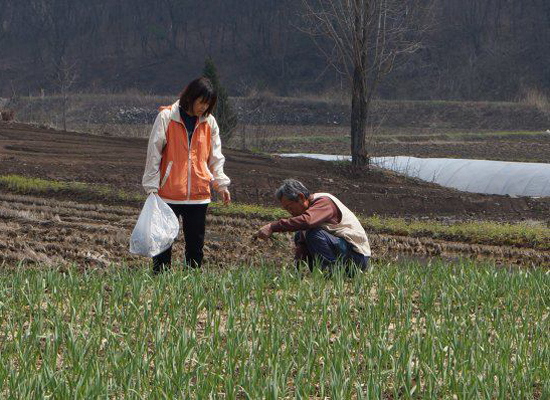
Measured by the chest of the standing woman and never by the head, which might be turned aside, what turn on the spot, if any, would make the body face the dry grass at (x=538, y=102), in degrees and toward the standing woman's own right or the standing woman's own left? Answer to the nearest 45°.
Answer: approximately 135° to the standing woman's own left

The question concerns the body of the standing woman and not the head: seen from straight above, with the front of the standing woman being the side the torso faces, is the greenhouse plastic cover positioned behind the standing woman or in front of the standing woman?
behind

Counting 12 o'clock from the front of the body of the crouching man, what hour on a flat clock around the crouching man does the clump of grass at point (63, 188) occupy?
The clump of grass is roughly at 2 o'clock from the crouching man.

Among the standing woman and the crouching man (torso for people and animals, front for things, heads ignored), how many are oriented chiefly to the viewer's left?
1

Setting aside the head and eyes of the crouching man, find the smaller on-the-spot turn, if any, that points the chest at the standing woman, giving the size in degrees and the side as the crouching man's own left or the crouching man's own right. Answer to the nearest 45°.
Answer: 0° — they already face them

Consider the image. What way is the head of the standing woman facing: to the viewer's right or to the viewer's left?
to the viewer's right

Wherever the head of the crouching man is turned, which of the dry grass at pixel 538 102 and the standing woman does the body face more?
the standing woman

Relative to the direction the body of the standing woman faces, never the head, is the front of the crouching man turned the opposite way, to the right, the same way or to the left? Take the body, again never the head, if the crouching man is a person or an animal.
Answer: to the right

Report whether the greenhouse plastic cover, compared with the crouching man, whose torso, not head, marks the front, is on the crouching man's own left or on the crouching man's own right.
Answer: on the crouching man's own right

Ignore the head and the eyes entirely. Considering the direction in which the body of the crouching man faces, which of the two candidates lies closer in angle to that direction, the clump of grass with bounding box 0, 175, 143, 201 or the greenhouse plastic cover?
the clump of grass

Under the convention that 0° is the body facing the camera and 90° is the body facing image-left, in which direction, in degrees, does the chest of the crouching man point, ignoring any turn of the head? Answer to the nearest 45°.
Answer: approximately 90°

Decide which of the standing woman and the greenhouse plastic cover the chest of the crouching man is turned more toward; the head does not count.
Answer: the standing woman
